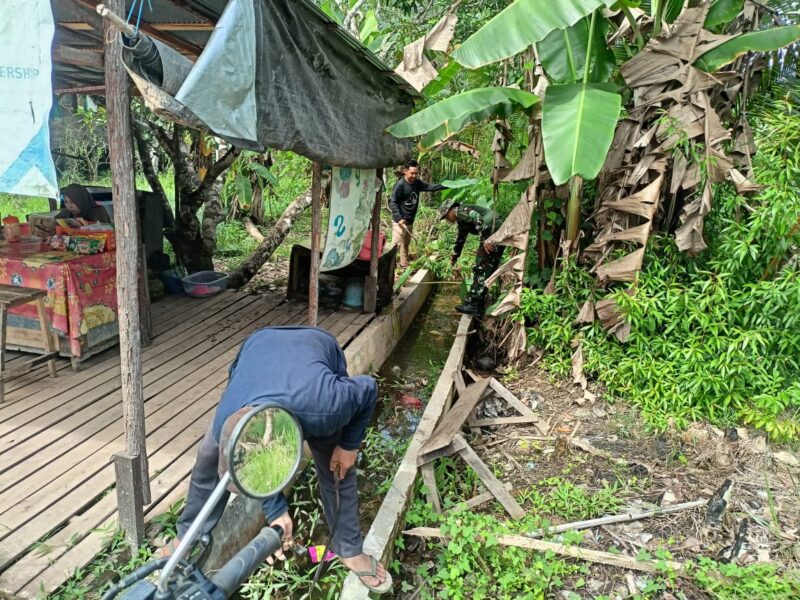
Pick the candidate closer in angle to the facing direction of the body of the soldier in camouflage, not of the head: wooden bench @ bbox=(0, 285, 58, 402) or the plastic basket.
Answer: the plastic basket

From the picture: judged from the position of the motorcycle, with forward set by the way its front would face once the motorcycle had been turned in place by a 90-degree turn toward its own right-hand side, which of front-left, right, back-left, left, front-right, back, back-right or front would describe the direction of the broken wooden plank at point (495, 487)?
front

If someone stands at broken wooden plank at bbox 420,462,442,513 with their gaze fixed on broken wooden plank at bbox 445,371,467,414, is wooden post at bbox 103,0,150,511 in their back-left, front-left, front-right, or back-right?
back-left

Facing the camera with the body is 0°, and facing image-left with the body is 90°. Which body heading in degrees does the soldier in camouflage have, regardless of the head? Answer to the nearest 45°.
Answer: approximately 90°

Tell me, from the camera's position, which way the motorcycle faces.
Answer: facing away from the viewer and to the left of the viewer

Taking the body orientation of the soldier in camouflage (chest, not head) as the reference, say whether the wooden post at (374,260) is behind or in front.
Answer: in front

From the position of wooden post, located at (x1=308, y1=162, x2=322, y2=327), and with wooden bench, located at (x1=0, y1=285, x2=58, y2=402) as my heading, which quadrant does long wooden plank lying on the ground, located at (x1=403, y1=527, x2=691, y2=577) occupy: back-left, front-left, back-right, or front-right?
back-left

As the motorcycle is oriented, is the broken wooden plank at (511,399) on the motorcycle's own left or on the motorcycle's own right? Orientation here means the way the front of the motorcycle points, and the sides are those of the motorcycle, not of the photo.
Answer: on the motorcycle's own right

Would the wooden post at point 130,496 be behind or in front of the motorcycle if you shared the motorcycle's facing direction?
in front

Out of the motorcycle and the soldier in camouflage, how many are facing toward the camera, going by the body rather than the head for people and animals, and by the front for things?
0
